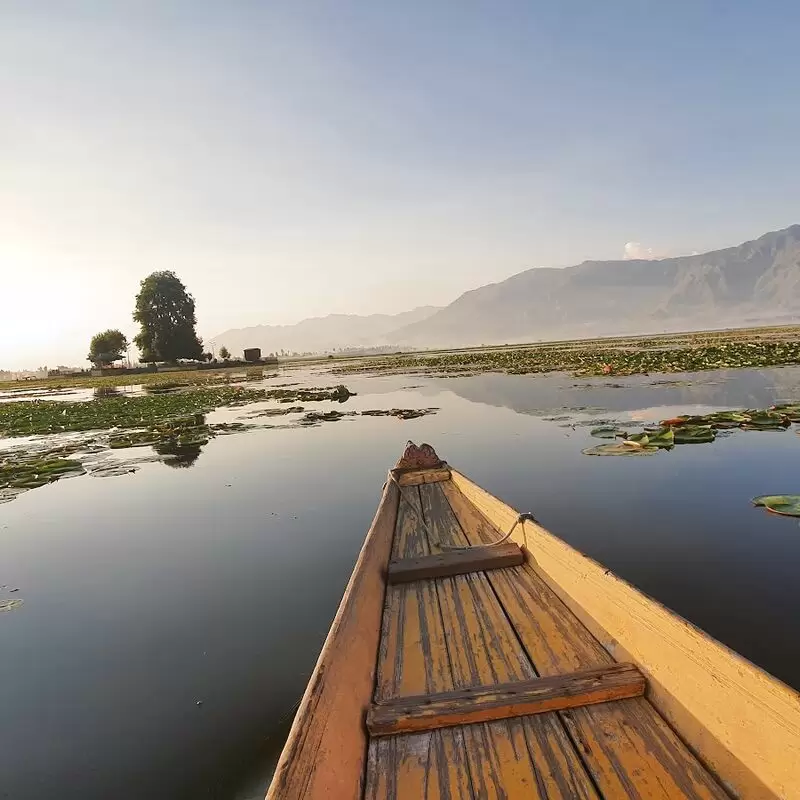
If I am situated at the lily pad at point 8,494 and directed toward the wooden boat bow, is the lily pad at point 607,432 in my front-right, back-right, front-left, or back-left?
front-left

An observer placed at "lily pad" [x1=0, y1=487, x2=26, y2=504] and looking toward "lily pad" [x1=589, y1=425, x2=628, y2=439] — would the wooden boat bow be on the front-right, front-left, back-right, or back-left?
front-right

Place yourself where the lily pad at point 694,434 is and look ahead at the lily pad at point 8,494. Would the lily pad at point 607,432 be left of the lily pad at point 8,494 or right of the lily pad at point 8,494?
right

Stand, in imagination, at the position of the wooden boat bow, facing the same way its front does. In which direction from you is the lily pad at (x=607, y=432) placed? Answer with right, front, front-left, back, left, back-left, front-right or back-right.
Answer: front

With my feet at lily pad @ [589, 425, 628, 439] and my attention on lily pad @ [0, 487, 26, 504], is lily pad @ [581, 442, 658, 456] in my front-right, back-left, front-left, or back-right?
front-left

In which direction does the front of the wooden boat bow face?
away from the camera

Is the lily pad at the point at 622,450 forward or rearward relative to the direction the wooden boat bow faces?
forward

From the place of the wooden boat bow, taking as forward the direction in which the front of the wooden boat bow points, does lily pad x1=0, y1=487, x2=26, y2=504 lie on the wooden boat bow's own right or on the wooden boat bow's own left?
on the wooden boat bow's own left

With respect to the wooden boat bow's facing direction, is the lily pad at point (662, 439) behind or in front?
in front
